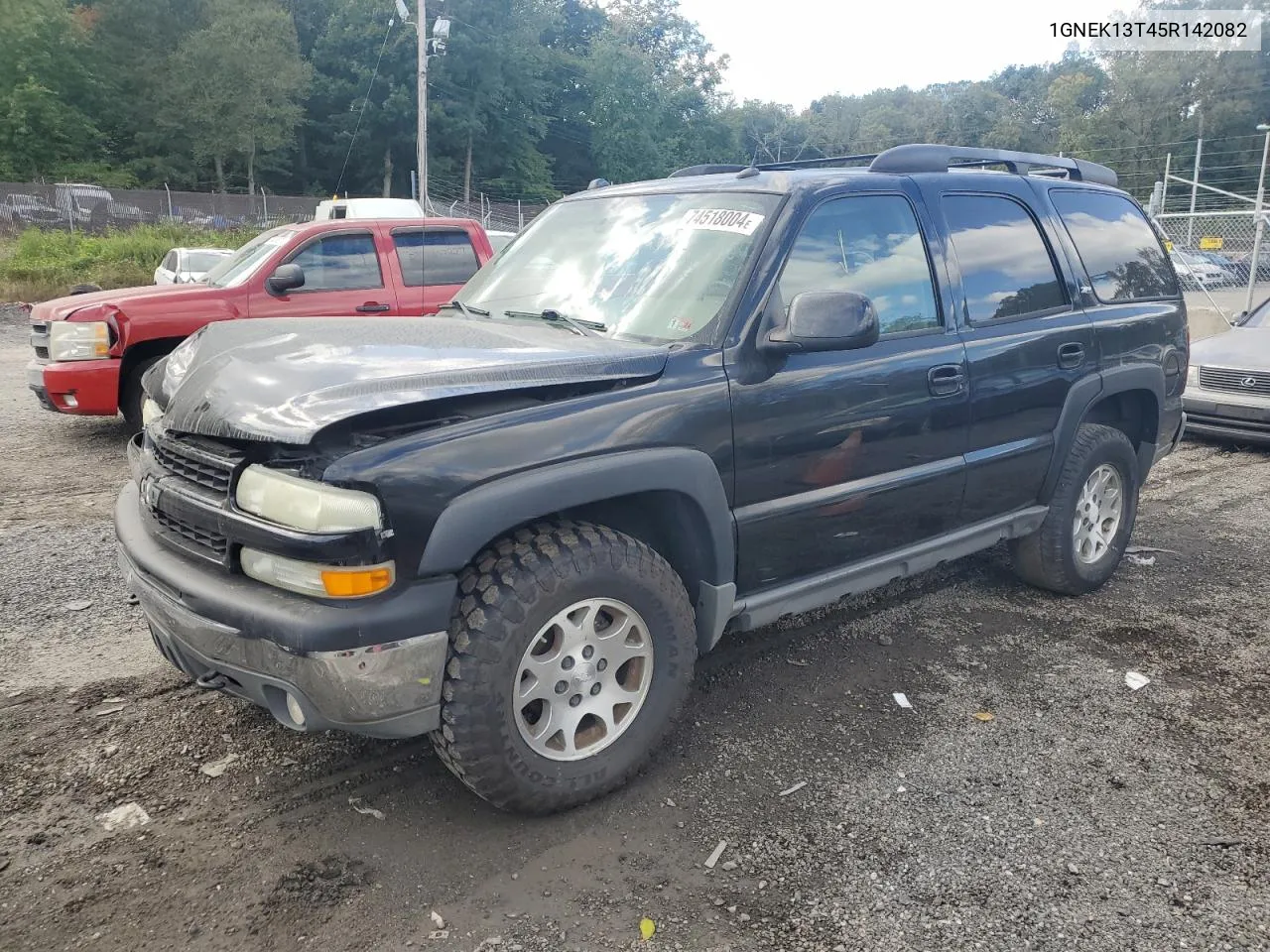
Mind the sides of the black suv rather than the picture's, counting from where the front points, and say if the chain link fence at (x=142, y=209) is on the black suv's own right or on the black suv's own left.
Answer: on the black suv's own right

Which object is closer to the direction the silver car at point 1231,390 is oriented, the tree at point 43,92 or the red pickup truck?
the red pickup truck

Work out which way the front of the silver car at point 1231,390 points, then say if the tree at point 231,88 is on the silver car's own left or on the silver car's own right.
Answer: on the silver car's own right

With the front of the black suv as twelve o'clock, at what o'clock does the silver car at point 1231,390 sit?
The silver car is roughly at 6 o'clock from the black suv.

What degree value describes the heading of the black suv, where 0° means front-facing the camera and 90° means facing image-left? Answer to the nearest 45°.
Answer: approximately 45°

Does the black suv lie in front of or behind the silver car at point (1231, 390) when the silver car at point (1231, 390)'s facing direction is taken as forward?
in front

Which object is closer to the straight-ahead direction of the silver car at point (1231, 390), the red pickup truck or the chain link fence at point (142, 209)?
the red pickup truck
